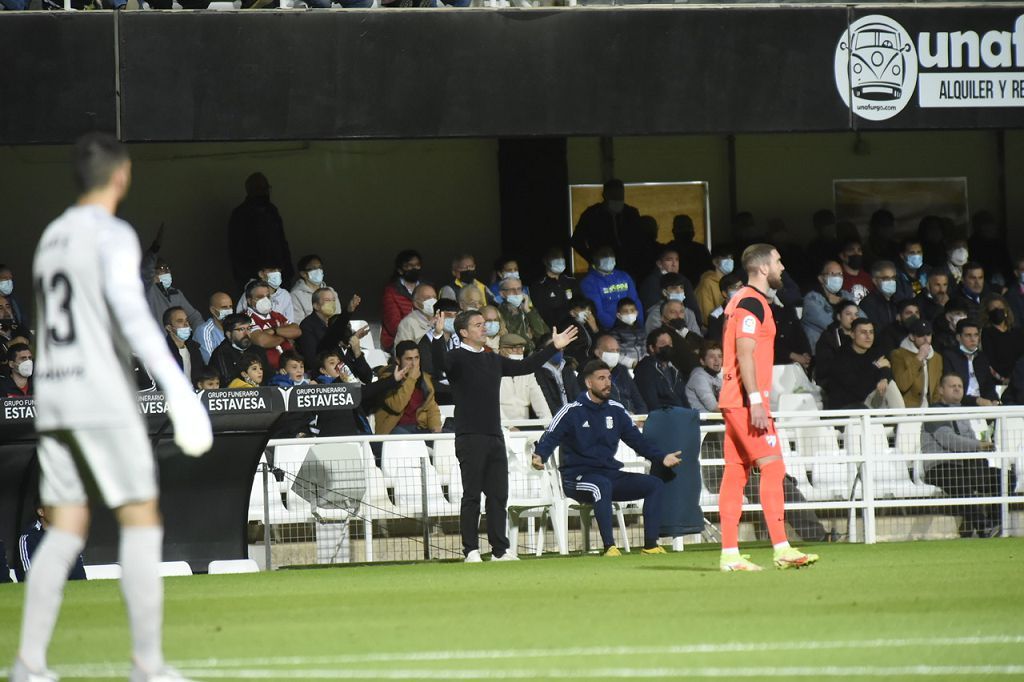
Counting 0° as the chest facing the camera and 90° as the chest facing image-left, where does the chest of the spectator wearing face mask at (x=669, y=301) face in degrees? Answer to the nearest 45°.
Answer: approximately 0°

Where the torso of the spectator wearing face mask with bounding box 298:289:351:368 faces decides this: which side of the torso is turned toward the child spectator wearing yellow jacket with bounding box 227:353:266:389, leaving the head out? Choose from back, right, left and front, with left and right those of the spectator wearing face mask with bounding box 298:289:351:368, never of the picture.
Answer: right

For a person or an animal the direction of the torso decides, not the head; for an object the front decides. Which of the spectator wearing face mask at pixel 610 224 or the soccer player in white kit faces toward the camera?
the spectator wearing face mask

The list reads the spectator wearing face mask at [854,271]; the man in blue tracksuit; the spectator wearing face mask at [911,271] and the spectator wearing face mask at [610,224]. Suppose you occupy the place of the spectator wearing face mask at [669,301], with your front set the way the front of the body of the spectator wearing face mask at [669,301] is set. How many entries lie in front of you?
1

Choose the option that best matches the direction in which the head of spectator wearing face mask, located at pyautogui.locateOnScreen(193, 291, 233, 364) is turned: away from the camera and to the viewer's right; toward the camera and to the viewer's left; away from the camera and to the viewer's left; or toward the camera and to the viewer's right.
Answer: toward the camera and to the viewer's right

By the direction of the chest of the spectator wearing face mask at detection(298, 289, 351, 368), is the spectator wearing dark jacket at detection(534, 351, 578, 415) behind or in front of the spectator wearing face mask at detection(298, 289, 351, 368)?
in front

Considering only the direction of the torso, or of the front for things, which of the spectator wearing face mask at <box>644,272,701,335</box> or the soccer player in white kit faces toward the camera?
the spectator wearing face mask

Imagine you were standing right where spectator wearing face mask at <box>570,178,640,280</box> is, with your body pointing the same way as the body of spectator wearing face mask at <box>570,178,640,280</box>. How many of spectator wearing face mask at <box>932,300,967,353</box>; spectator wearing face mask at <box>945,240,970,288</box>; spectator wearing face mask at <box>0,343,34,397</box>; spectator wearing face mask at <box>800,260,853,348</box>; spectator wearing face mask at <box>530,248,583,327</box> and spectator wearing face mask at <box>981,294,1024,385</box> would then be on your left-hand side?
4

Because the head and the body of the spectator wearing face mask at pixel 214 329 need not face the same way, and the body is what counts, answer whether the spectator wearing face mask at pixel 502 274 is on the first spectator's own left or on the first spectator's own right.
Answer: on the first spectator's own left

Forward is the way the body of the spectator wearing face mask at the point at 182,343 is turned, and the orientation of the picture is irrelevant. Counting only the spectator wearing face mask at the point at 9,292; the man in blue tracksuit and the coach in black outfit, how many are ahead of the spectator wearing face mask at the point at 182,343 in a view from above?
2

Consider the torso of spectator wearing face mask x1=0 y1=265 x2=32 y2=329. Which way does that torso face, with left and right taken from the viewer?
facing the viewer and to the right of the viewer

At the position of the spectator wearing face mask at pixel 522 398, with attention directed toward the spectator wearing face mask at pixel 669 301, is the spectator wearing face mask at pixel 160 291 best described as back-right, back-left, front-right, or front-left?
back-left

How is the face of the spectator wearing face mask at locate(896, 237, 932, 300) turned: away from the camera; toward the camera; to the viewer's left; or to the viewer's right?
toward the camera

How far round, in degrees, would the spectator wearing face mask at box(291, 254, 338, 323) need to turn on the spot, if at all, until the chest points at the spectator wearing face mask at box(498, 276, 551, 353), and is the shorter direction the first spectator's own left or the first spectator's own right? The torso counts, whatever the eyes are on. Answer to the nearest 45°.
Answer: approximately 45° to the first spectator's own left

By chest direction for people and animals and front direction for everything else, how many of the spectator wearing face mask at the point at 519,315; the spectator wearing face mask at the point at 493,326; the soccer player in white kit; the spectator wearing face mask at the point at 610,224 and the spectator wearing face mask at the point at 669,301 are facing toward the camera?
4

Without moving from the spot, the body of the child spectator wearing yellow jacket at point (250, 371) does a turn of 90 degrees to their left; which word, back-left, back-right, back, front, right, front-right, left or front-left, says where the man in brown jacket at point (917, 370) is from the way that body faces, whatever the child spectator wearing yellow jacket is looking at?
front-right

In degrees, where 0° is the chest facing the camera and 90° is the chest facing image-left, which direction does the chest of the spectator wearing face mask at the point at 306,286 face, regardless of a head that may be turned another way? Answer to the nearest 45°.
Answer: approximately 315°

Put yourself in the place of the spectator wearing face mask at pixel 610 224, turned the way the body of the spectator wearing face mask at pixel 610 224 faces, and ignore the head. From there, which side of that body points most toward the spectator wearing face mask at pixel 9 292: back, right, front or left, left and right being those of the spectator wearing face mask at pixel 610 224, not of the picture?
right
